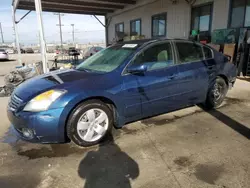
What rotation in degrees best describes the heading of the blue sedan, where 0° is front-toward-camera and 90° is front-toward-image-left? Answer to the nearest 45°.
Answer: approximately 45°
